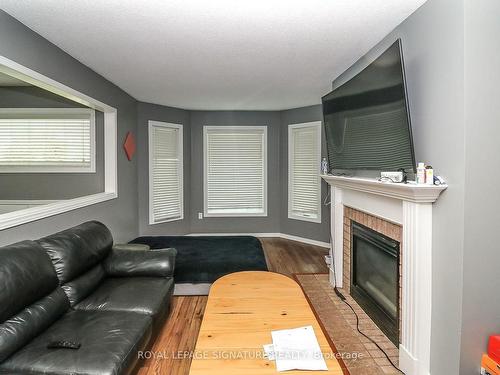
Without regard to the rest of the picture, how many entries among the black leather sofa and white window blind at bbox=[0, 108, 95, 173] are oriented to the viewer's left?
0

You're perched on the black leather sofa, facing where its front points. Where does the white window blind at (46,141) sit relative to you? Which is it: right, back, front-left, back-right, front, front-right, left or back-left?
back-left

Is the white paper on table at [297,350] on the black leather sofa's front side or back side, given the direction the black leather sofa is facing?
on the front side

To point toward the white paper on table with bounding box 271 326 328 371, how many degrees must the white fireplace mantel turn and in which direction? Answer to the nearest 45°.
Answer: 0° — it already faces it

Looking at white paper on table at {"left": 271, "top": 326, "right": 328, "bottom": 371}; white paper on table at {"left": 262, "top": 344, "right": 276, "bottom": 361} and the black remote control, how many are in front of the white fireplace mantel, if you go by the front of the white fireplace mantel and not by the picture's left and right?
3

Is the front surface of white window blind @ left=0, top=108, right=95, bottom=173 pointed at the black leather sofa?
yes

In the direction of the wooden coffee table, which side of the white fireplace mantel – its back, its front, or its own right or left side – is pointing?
front

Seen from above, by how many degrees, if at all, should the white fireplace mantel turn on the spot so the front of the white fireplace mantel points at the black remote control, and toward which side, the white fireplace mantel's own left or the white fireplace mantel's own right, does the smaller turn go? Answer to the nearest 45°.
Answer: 0° — it already faces it

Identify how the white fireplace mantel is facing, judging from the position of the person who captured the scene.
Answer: facing the viewer and to the left of the viewer
